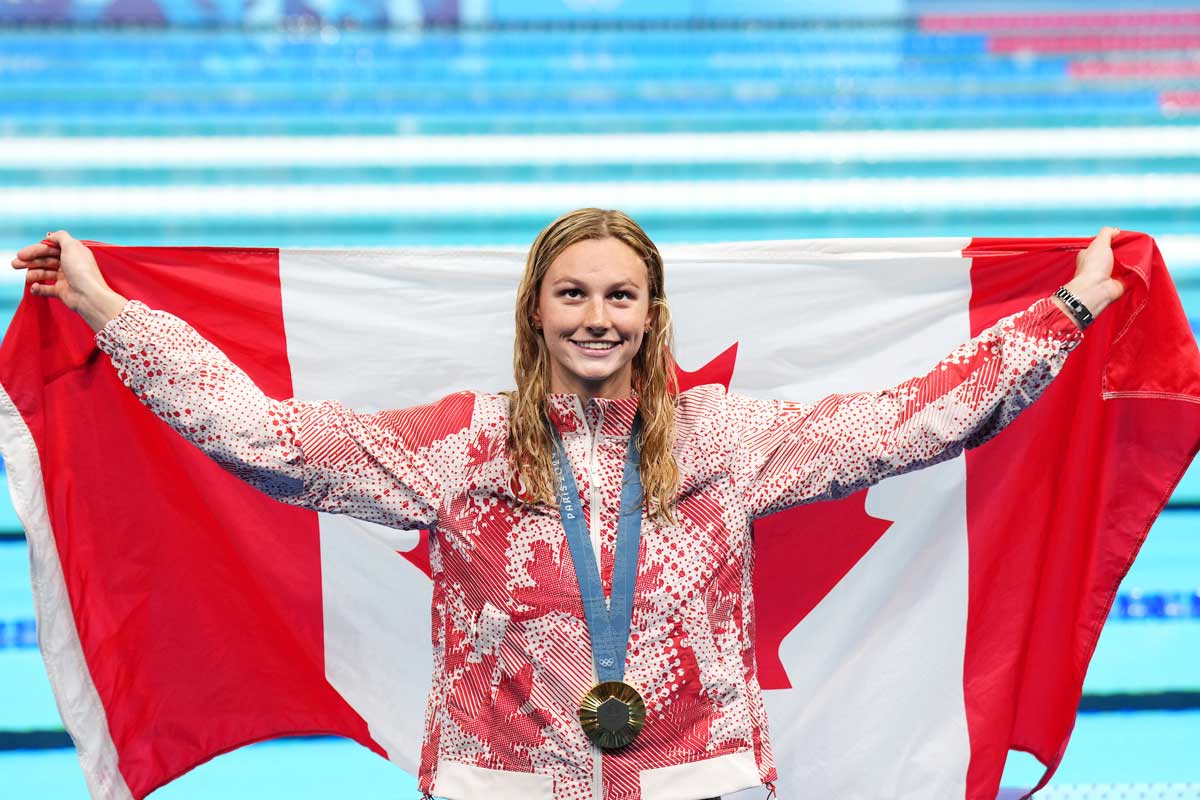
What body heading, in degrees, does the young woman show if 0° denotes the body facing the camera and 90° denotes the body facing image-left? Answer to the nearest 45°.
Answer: approximately 0°
